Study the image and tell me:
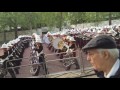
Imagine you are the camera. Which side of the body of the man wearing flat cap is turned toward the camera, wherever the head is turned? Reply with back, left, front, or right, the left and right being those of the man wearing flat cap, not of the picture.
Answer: left
